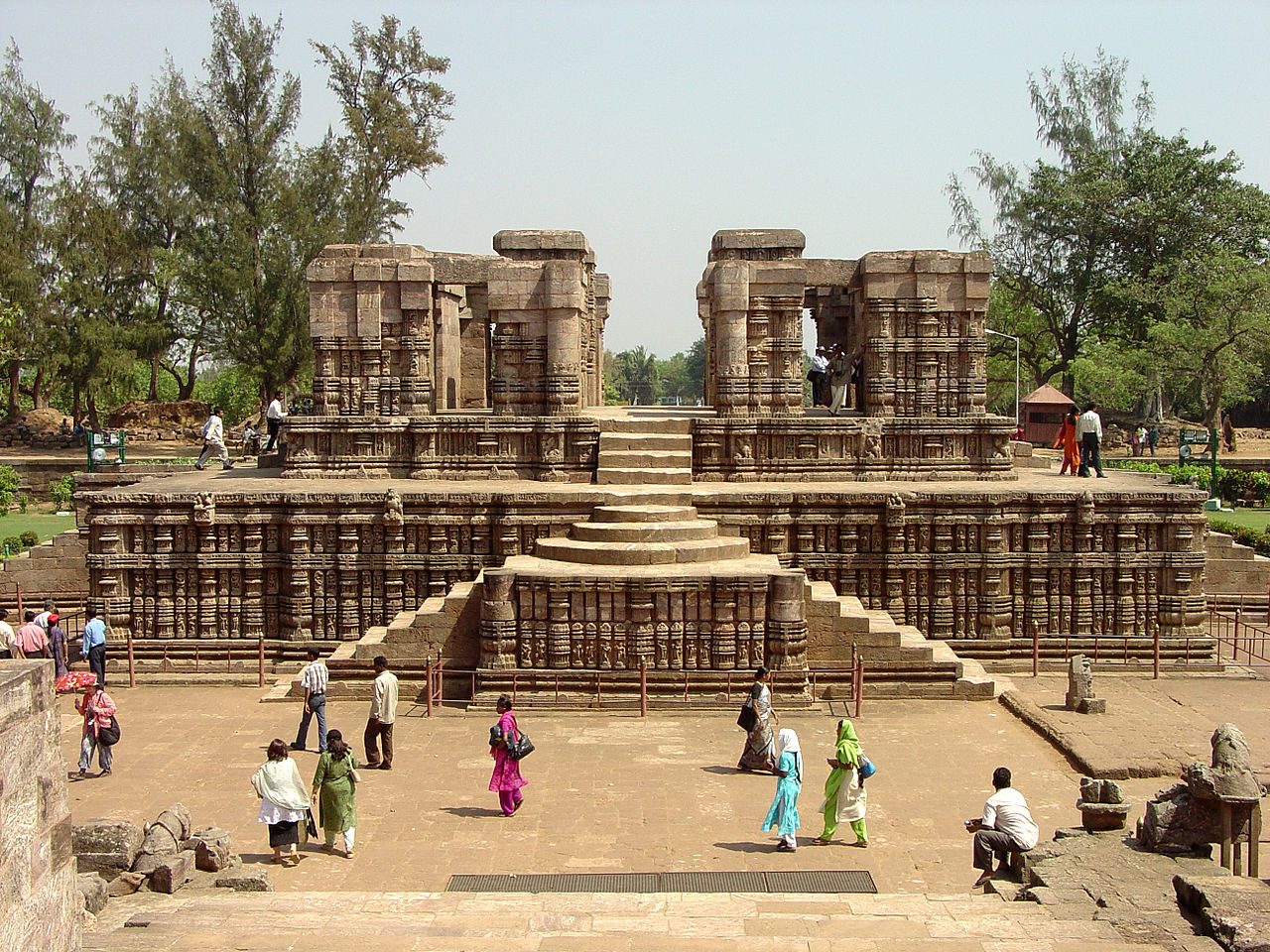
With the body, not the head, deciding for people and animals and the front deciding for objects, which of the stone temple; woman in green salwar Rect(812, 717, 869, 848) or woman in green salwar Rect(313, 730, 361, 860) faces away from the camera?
woman in green salwar Rect(313, 730, 361, 860)

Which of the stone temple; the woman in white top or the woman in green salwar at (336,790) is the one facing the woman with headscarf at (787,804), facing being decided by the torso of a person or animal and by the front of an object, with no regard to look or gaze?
the stone temple

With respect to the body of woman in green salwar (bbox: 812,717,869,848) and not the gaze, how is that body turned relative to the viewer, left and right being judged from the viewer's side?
facing to the left of the viewer

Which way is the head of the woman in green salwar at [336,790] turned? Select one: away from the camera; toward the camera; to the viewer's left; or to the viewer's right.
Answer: away from the camera

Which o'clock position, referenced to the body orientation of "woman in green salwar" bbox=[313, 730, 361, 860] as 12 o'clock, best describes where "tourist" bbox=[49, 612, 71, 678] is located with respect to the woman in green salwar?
The tourist is roughly at 11 o'clock from the woman in green salwar.

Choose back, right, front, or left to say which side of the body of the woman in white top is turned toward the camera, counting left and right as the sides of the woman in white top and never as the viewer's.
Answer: back

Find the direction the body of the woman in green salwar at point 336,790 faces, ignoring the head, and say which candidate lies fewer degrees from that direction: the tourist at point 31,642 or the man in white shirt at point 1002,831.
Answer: the tourist

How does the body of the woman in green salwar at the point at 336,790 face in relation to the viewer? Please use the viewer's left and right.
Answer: facing away from the viewer

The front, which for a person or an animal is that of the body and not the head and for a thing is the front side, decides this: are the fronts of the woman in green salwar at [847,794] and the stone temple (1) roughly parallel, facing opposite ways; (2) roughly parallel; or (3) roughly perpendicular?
roughly perpendicular

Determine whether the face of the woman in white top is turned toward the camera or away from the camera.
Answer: away from the camera
